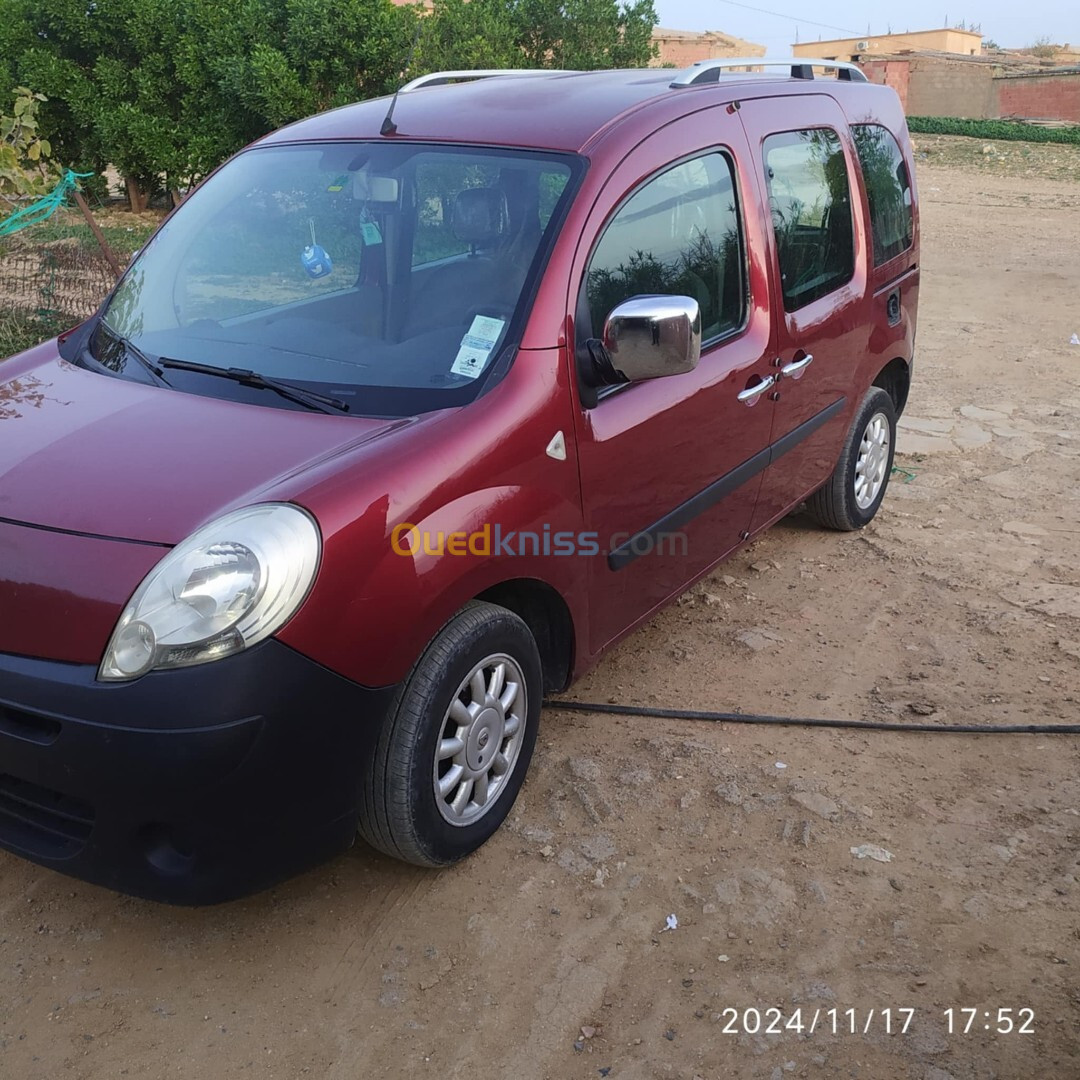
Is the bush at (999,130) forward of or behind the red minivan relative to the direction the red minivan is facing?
behind

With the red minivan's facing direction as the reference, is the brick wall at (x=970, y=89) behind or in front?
behind

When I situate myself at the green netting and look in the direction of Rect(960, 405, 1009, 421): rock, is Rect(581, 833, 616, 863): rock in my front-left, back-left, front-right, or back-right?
front-right

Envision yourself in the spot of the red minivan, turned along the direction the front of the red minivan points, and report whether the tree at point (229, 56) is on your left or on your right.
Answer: on your right

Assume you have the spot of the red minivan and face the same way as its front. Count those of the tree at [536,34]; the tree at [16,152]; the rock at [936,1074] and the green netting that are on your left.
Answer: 1

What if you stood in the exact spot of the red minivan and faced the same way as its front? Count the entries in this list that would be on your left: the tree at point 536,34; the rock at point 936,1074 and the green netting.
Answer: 1

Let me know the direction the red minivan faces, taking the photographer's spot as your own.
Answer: facing the viewer and to the left of the viewer

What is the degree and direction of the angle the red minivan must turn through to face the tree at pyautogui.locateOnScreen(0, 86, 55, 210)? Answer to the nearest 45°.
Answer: approximately 90° to its right

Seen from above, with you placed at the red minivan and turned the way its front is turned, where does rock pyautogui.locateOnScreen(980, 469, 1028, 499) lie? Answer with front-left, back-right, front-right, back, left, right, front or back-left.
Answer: back

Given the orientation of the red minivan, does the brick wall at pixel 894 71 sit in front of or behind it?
behind

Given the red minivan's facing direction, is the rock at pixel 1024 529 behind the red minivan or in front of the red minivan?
behind

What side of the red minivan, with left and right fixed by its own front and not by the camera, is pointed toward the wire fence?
right

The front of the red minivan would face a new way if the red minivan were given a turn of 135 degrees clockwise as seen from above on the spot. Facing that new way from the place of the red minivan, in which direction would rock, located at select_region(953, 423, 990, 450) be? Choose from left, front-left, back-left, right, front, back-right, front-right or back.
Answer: front-right

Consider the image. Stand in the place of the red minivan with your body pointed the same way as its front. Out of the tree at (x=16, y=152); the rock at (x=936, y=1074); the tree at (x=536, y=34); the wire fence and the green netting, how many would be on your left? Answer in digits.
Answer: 1
